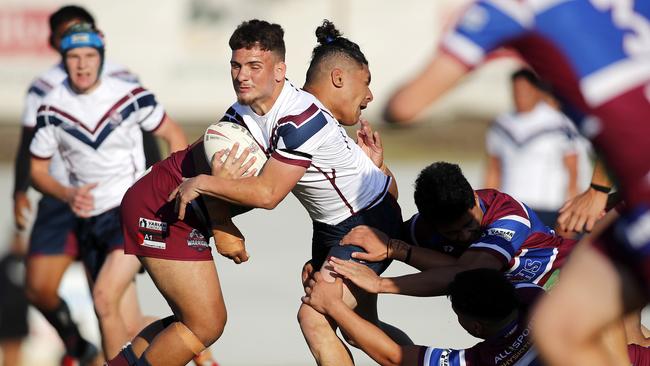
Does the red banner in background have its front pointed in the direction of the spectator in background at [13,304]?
yes

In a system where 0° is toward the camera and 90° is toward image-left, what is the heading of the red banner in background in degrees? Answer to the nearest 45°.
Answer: approximately 0°
